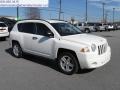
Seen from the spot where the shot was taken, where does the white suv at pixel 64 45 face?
facing the viewer and to the right of the viewer
